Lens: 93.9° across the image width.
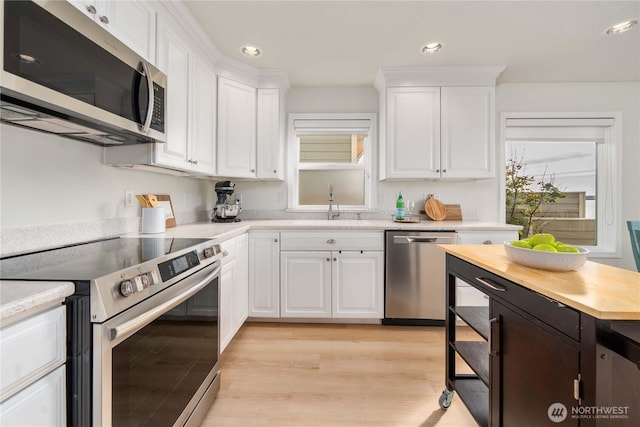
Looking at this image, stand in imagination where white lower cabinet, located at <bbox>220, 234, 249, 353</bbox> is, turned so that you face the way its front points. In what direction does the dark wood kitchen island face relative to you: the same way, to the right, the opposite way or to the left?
the opposite way

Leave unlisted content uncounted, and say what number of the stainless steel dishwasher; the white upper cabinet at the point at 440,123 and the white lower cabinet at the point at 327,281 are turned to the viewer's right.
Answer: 0

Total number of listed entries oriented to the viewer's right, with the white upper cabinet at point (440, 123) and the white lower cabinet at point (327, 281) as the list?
0

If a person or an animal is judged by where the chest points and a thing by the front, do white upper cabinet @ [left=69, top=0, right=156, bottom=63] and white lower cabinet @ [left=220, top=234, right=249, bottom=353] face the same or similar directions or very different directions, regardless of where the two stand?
same or similar directions

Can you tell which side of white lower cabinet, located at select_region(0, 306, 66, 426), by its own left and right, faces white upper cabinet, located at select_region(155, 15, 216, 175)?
left

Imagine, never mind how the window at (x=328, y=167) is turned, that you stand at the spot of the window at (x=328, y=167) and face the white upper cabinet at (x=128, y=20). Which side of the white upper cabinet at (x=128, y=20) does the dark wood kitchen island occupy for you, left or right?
left

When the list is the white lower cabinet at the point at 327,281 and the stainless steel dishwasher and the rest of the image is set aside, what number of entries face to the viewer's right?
0

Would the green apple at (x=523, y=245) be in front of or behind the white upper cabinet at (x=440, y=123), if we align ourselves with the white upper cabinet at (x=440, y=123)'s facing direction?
in front

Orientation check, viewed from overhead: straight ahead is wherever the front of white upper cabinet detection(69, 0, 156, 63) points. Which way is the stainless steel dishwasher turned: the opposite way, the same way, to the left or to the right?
to the right

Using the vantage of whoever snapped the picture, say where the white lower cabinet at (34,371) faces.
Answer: facing the viewer and to the right of the viewer

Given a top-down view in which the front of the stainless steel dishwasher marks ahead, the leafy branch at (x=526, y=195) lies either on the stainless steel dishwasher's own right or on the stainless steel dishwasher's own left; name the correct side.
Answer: on the stainless steel dishwasher's own left

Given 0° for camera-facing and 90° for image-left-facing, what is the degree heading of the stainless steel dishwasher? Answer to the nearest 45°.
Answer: approximately 0°

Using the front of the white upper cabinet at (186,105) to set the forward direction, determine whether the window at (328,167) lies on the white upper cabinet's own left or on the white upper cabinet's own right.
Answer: on the white upper cabinet's own left

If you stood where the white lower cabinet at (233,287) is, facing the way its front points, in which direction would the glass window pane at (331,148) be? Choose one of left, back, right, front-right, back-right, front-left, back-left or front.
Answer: front-left

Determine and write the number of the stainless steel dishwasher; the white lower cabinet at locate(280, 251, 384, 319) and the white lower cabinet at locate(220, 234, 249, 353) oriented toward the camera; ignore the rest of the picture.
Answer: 2

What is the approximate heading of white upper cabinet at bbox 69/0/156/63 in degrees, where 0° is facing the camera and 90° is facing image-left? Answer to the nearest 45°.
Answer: approximately 315°

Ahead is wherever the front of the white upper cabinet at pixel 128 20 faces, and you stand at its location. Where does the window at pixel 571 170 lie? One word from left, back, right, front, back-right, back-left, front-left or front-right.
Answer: front-left

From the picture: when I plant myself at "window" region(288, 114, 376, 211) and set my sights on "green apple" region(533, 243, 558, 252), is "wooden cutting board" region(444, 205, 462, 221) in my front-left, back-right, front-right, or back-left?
front-left

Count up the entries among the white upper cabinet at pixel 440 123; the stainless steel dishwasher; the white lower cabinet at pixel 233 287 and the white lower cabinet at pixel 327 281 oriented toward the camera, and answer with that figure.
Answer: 3

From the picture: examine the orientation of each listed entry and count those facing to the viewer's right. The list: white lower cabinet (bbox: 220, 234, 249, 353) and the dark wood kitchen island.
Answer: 1
